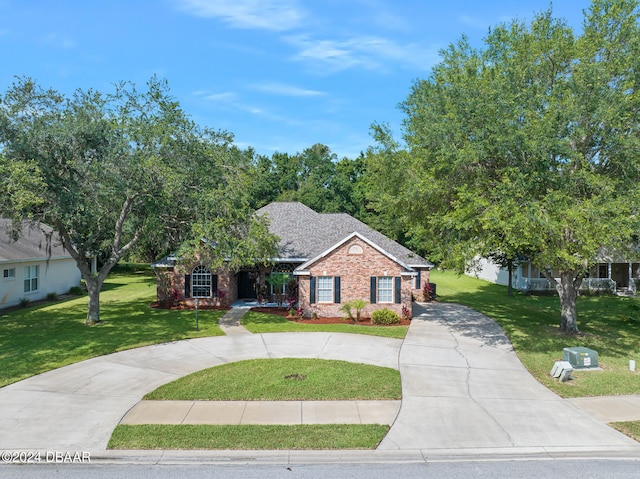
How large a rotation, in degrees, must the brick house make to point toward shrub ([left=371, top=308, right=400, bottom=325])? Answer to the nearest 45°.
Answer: approximately 45° to its left

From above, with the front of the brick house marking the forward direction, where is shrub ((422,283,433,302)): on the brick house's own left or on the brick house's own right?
on the brick house's own left

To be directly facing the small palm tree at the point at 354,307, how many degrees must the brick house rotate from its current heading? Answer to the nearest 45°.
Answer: approximately 45° to its left

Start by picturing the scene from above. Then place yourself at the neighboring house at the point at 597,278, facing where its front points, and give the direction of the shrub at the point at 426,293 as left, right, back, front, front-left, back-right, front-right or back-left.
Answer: front-right

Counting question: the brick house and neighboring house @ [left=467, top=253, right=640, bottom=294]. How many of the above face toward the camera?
2

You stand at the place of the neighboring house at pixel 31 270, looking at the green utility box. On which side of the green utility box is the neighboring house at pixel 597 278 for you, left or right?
left

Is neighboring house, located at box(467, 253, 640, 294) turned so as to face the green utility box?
yes

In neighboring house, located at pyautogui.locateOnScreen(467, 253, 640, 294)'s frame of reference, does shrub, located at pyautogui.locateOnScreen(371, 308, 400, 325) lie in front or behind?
in front

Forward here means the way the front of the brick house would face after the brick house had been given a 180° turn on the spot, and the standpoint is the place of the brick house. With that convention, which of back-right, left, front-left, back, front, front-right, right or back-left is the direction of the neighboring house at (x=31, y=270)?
left

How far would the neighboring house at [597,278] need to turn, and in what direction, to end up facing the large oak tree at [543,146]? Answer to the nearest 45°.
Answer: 0° — it already faces it

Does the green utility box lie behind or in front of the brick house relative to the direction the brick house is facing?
in front

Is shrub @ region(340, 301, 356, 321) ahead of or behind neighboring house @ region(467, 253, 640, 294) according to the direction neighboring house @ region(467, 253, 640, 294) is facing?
ahead

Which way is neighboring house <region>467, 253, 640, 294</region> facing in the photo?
toward the camera

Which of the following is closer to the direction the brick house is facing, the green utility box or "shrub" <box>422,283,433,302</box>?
the green utility box

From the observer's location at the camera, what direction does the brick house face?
facing the viewer
